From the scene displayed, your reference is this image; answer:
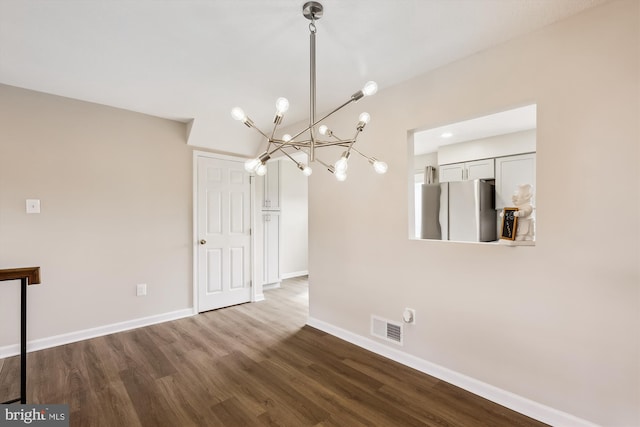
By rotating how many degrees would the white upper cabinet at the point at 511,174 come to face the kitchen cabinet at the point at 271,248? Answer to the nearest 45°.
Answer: approximately 45° to its right

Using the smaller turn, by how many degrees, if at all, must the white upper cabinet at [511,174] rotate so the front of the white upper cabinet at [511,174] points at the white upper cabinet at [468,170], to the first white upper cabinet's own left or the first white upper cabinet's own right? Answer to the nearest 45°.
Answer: approximately 45° to the first white upper cabinet's own right

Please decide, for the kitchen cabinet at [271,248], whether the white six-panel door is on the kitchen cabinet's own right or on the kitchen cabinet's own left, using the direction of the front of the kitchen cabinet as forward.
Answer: on the kitchen cabinet's own right

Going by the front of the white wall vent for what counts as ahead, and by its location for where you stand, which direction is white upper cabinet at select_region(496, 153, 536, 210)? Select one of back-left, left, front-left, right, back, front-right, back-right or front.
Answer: back

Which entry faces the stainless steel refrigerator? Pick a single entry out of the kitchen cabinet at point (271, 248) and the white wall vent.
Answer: the kitchen cabinet

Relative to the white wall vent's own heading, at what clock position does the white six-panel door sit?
The white six-panel door is roughly at 2 o'clock from the white wall vent.

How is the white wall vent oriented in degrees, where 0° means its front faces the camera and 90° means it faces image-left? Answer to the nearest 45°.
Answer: approximately 45°

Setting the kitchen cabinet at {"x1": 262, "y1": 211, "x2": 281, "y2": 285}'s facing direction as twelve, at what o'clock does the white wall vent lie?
The white wall vent is roughly at 1 o'clock from the kitchen cabinet.
